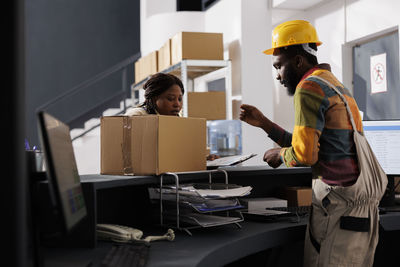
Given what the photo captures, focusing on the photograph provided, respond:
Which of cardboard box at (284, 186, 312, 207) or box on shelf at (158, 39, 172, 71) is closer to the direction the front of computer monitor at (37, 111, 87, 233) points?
the cardboard box

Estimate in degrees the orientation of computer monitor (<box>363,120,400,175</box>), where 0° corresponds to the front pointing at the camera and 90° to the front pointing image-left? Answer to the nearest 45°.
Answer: approximately 0°

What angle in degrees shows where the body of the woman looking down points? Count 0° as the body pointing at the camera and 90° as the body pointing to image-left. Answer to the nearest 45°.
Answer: approximately 315°

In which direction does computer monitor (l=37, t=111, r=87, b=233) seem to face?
to the viewer's right

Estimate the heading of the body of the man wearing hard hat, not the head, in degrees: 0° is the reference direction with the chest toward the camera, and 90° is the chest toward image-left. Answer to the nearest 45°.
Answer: approximately 90°

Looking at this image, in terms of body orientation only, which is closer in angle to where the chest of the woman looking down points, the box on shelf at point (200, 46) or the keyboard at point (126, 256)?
the keyboard

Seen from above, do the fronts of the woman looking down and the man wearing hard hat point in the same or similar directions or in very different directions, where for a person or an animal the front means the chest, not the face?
very different directions

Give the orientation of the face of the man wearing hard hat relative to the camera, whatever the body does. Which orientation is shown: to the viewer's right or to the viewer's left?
to the viewer's left

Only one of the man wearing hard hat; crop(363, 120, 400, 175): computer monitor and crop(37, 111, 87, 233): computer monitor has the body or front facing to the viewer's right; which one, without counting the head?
crop(37, 111, 87, 233): computer monitor
